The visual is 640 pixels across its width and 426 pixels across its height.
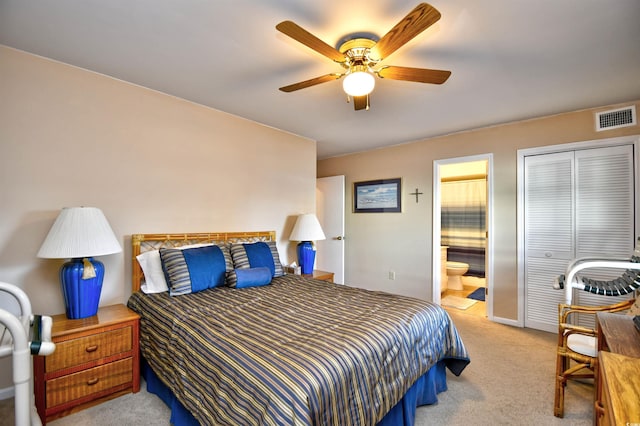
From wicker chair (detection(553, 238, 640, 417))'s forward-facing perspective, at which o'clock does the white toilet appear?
The white toilet is roughly at 2 o'clock from the wicker chair.

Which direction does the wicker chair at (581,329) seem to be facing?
to the viewer's left

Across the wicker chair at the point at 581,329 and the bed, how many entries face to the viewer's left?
1

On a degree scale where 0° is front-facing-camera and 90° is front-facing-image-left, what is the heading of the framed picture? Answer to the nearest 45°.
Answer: approximately 45°

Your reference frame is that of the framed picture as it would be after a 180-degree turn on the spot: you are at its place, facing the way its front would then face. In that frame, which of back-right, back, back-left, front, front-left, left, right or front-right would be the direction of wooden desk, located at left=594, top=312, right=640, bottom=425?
back-right

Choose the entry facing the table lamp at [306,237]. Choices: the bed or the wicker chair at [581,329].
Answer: the wicker chair

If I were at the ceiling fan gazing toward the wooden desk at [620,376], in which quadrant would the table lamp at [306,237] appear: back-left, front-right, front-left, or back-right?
back-left

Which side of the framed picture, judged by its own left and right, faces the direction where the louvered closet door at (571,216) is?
left
